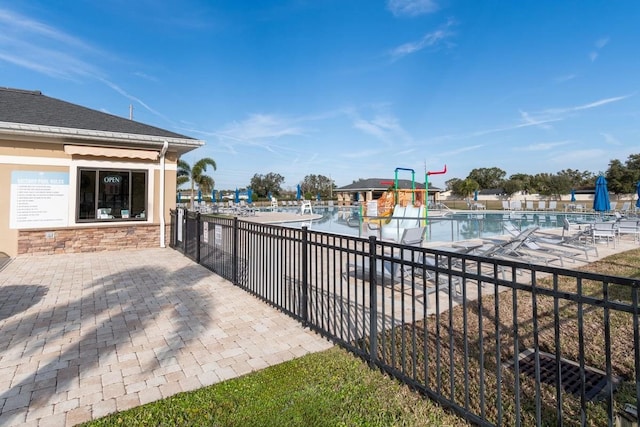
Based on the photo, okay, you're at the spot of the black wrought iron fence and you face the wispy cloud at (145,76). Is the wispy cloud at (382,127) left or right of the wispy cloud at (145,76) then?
right

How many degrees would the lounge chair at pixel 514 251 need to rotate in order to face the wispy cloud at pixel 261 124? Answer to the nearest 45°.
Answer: approximately 45° to its right

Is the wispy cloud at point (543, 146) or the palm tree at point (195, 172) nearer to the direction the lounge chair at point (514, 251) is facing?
the palm tree

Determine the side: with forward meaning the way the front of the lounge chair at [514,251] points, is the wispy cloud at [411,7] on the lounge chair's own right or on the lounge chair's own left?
on the lounge chair's own right
